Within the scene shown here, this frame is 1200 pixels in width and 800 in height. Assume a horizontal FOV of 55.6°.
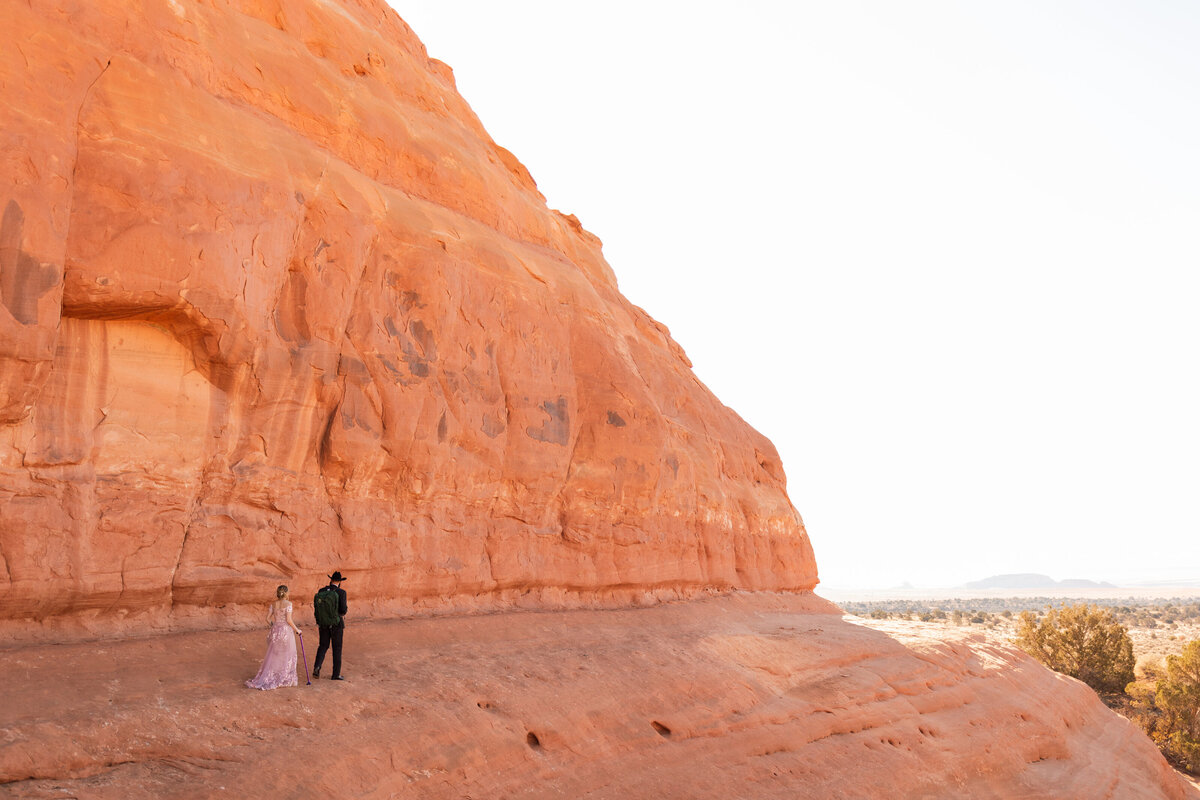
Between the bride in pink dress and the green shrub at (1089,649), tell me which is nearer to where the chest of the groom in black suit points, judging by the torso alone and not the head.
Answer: the green shrub

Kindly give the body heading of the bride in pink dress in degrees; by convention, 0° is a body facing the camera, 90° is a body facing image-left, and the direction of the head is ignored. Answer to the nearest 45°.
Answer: approximately 225°

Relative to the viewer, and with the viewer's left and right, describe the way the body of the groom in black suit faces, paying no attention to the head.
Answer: facing away from the viewer and to the right of the viewer

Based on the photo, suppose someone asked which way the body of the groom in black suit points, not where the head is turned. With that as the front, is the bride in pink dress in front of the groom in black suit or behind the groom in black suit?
behind
